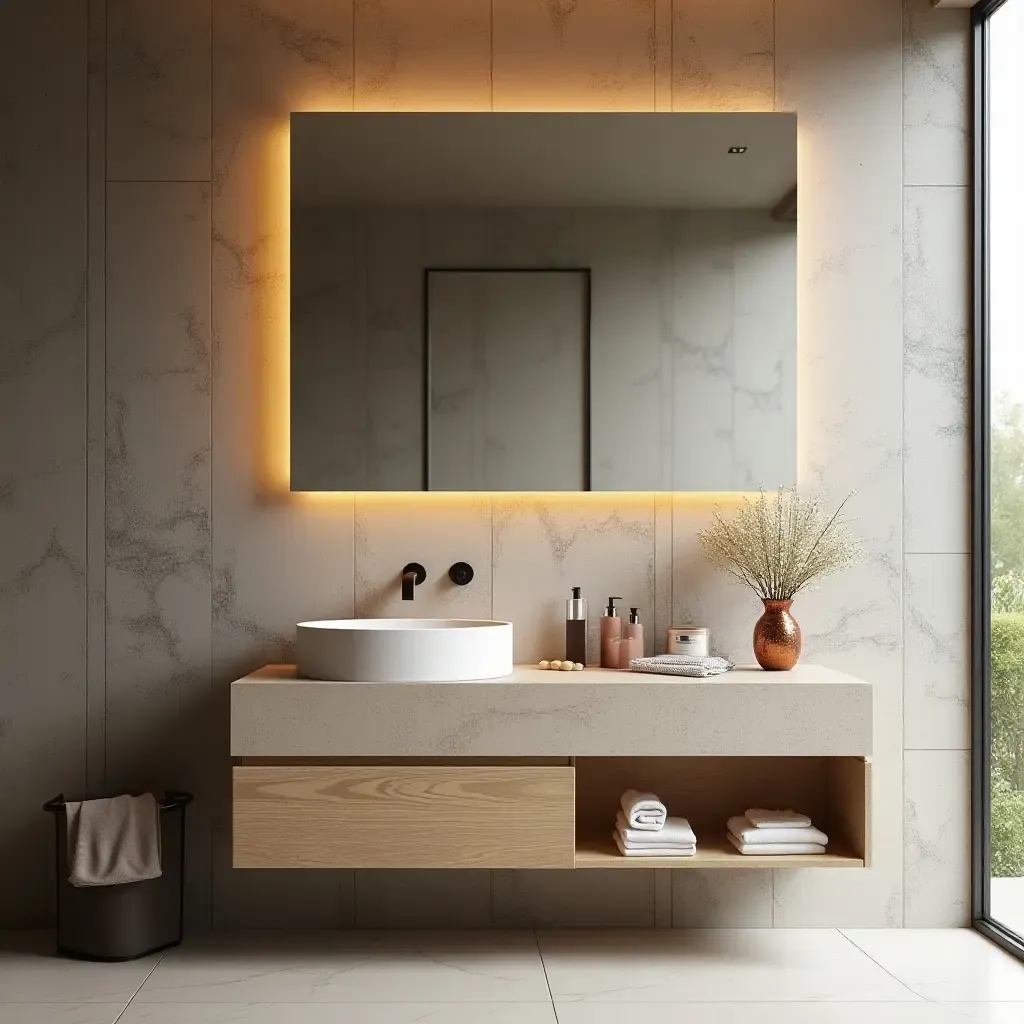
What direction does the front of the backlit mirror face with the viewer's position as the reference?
facing the viewer

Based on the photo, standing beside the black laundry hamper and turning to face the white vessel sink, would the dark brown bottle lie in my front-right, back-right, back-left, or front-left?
front-left

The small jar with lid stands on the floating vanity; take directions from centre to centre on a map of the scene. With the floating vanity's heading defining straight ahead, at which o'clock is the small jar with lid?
The small jar with lid is roughly at 8 o'clock from the floating vanity.

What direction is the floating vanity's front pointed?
toward the camera
